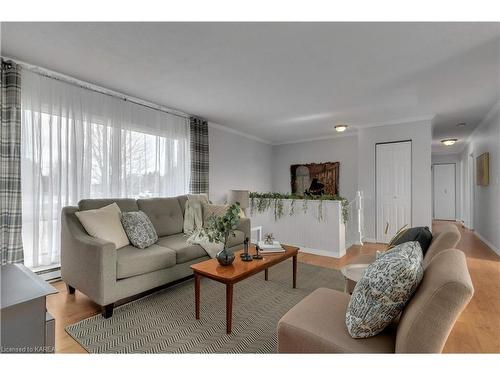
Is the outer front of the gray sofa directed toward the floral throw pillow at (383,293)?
yes

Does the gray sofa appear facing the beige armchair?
yes

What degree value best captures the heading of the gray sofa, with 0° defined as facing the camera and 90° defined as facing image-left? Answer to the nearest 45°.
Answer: approximately 315°

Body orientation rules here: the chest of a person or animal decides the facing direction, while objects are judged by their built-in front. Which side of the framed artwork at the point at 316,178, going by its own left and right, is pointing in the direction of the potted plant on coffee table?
front

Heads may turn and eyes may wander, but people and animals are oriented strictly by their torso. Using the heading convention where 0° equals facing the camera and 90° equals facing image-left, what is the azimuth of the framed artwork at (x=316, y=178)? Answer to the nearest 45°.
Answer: approximately 0°

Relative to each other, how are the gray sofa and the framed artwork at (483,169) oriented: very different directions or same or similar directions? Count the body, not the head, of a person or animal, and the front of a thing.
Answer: very different directions

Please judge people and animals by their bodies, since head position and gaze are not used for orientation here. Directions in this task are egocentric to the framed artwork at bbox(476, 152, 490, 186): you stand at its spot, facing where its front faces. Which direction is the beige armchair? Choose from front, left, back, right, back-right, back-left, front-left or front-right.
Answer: left

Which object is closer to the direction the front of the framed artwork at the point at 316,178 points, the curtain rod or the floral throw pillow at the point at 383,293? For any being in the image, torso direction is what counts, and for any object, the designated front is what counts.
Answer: the floral throw pillow

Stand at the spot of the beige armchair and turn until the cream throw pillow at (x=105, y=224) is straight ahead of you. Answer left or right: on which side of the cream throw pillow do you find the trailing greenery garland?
right

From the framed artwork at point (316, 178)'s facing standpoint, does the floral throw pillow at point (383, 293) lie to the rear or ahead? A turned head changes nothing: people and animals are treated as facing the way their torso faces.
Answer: ahead

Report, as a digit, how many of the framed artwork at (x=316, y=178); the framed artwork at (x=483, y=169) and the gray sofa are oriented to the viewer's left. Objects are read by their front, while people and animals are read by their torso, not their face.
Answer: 1

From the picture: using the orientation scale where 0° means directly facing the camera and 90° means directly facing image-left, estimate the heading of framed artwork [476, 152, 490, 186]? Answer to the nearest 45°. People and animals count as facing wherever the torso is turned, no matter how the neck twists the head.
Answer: approximately 90°

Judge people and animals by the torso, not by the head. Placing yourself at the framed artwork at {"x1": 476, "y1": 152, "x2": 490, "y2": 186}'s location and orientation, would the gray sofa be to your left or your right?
on your left
